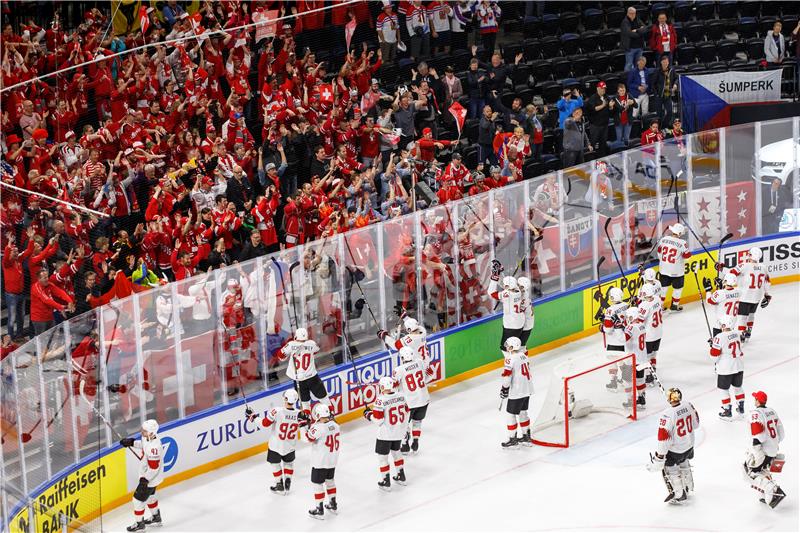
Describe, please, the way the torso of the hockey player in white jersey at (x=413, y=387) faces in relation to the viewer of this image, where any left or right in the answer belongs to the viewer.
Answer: facing away from the viewer

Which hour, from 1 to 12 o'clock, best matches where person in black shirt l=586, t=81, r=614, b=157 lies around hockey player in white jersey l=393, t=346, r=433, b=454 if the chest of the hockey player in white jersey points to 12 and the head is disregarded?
The person in black shirt is roughly at 1 o'clock from the hockey player in white jersey.

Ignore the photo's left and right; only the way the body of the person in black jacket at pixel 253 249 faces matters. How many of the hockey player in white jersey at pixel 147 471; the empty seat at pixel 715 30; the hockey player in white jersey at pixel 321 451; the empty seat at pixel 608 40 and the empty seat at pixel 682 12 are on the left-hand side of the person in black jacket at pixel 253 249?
3

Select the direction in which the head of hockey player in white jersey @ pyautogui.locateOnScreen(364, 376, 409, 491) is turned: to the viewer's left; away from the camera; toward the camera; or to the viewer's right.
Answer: away from the camera

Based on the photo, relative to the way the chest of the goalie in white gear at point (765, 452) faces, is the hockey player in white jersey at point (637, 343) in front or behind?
in front

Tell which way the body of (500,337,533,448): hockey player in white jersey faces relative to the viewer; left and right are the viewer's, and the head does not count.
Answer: facing away from the viewer and to the left of the viewer

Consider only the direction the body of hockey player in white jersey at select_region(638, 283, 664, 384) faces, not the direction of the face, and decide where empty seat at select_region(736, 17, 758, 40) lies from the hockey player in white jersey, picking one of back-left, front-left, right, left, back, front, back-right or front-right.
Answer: front-right

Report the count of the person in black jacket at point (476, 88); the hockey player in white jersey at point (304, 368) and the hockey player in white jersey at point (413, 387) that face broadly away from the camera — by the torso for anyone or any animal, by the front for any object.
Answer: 2

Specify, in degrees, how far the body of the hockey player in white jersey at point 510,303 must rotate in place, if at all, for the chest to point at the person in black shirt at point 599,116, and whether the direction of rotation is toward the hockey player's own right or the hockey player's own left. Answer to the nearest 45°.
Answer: approximately 45° to the hockey player's own right

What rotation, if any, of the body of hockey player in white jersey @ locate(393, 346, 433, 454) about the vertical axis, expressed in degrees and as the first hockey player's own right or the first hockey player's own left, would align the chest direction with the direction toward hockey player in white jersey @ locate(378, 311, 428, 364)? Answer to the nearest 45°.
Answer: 0° — they already face them

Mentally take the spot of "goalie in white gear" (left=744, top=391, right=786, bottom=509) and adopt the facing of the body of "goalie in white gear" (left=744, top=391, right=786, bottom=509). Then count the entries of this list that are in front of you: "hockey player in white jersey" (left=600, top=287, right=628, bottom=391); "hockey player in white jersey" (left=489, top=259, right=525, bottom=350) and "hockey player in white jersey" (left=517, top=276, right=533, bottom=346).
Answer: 3

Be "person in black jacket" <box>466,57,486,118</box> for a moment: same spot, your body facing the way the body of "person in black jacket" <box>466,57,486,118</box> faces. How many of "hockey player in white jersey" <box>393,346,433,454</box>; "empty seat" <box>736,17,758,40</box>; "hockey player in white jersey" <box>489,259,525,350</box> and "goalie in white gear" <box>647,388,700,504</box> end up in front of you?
3

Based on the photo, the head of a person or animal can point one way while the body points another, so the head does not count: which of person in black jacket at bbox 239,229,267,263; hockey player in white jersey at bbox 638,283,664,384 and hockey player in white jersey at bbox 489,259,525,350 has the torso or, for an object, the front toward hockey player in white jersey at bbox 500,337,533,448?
the person in black jacket

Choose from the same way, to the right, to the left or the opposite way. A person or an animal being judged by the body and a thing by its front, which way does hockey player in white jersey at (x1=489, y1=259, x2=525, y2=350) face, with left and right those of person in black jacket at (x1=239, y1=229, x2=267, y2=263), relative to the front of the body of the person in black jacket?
the opposite way

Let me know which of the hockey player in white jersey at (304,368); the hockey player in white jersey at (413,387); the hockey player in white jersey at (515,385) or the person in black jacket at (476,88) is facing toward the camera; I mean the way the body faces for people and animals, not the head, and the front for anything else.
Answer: the person in black jacket

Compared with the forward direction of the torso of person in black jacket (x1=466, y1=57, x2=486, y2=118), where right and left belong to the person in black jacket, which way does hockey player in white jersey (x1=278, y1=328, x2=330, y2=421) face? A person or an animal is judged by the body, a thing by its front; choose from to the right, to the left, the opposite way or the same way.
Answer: the opposite way

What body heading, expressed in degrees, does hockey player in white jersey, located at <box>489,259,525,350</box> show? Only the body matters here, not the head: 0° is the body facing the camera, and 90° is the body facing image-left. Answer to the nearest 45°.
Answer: approximately 135°
